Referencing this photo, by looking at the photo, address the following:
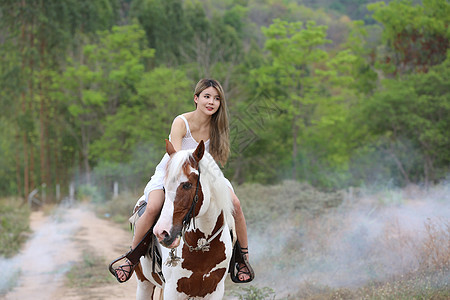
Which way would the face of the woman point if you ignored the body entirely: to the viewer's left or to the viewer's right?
to the viewer's right

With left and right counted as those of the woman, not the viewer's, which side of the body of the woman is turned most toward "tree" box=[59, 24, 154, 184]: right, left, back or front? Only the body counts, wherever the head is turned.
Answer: back

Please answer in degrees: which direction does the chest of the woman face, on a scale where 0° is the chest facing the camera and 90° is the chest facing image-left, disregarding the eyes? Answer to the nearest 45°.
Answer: approximately 0°
